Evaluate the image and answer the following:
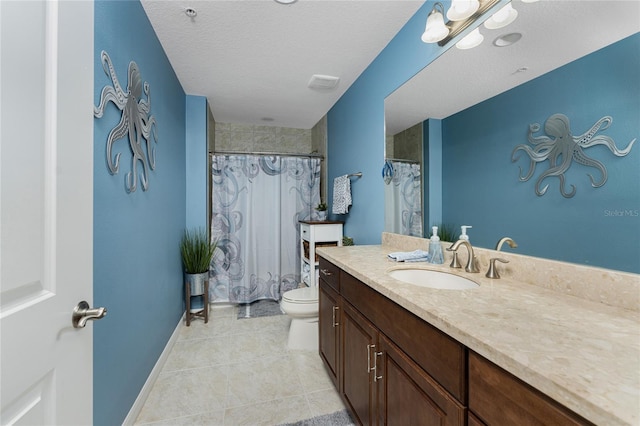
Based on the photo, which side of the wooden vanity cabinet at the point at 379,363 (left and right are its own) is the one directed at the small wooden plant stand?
right

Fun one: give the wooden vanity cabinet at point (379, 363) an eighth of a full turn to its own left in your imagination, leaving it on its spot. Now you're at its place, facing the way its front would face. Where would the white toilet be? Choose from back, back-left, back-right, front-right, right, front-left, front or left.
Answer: back-right

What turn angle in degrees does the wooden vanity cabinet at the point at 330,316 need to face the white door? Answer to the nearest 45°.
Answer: approximately 45° to its left

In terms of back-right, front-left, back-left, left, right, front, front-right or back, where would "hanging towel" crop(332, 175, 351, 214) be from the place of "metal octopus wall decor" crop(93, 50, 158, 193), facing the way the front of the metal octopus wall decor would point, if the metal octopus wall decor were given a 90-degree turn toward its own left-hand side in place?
front-right

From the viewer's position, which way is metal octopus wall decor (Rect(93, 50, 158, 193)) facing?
facing the viewer and to the right of the viewer

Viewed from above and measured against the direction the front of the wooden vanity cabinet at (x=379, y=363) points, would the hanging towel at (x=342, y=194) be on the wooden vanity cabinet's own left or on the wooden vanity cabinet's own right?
on the wooden vanity cabinet's own right

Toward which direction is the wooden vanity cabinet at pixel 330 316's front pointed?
to the viewer's left

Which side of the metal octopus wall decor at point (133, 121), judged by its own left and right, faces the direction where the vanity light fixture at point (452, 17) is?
front

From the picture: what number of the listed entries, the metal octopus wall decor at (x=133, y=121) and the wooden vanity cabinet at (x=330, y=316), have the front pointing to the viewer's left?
1
